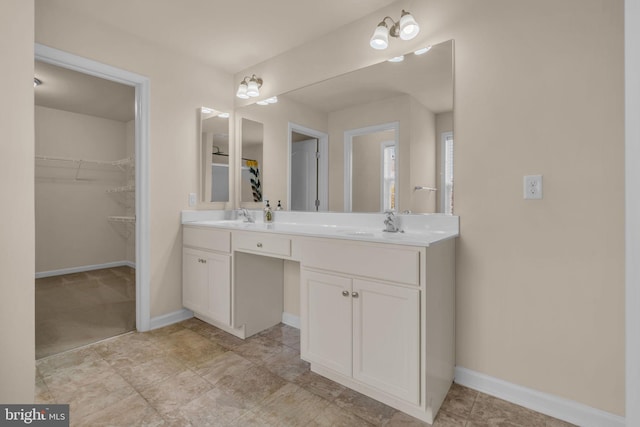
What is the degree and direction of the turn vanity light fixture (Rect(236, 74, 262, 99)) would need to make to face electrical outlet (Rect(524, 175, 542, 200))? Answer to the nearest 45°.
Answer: approximately 90° to its left

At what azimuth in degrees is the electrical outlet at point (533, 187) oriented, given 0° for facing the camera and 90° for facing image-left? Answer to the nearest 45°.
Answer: approximately 0°

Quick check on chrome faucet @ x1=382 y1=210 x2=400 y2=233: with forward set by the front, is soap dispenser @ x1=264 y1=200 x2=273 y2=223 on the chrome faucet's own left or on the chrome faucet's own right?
on the chrome faucet's own right

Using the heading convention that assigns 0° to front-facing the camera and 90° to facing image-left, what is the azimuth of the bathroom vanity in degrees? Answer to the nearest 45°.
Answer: approximately 45°

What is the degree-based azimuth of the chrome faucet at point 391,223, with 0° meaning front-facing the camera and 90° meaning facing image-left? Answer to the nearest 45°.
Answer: approximately 45°

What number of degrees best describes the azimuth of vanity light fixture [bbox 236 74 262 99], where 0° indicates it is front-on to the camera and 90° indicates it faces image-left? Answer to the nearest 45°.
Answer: approximately 45°

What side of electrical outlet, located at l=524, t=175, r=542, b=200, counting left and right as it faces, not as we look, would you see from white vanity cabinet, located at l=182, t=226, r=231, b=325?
right

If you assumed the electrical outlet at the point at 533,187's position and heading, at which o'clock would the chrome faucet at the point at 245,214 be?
The chrome faucet is roughly at 3 o'clock from the electrical outlet.

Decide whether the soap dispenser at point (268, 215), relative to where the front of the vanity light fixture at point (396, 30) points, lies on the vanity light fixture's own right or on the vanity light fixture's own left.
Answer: on the vanity light fixture's own right
